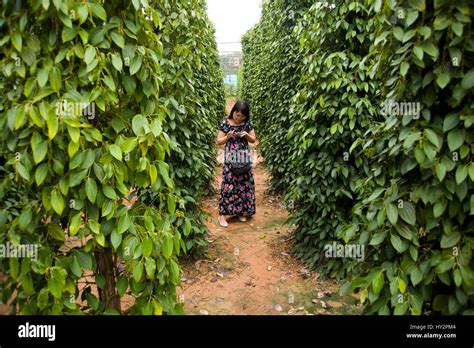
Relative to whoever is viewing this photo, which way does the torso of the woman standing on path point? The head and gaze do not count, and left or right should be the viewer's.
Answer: facing the viewer

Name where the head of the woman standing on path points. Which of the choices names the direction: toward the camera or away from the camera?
toward the camera

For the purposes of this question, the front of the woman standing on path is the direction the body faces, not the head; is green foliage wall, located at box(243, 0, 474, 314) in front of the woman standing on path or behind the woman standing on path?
in front
